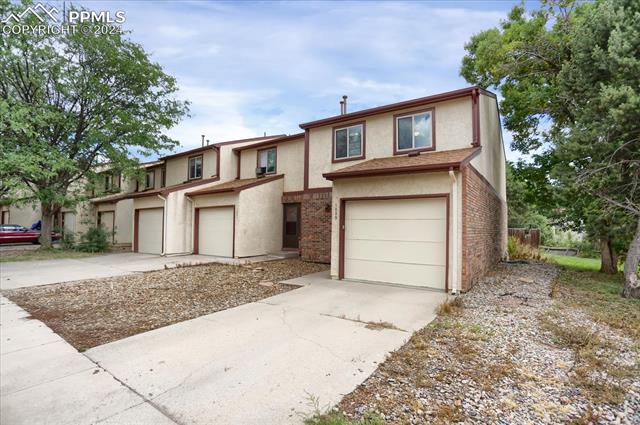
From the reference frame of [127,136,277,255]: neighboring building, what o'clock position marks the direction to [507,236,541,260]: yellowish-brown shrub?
The yellowish-brown shrub is roughly at 8 o'clock from the neighboring building.

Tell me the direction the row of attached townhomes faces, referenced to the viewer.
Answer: facing the viewer and to the left of the viewer

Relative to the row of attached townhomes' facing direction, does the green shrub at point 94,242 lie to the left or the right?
on its right

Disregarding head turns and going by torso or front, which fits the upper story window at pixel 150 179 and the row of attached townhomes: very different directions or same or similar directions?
same or similar directions

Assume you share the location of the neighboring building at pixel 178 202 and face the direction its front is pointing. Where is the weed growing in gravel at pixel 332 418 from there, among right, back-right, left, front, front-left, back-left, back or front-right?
front-left

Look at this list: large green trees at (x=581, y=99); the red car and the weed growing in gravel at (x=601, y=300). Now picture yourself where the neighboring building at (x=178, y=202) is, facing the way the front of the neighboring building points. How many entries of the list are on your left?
2

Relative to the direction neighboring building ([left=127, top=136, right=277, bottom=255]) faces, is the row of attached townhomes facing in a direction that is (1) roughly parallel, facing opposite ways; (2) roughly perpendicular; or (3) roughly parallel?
roughly parallel

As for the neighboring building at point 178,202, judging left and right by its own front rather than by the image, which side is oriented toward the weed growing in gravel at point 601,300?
left

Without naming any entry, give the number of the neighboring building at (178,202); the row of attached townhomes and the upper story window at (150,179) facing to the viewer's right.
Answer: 0

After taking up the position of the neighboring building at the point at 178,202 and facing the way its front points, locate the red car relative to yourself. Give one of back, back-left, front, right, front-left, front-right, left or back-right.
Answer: right

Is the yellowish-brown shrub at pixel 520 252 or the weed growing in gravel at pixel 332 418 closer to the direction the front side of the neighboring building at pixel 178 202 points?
the weed growing in gravel

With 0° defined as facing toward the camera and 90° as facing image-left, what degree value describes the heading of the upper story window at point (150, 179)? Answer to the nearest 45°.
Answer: approximately 45°
